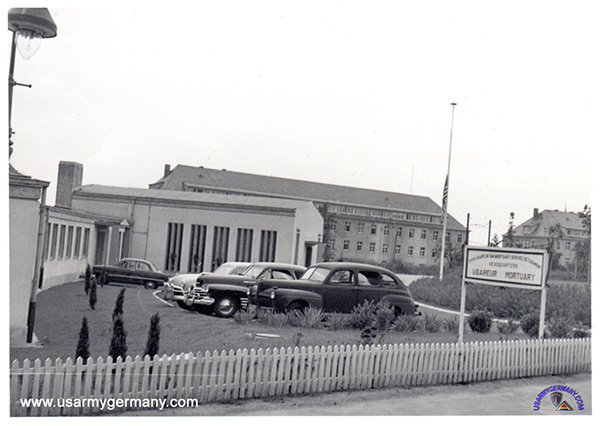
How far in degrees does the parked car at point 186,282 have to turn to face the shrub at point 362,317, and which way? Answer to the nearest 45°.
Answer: approximately 90° to its left

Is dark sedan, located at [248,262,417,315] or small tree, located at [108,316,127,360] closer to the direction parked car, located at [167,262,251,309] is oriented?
the small tree

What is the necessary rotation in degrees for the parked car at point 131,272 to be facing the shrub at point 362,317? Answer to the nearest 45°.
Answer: approximately 135° to its left

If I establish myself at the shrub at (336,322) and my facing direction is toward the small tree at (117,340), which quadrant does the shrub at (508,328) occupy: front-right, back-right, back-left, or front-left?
back-left

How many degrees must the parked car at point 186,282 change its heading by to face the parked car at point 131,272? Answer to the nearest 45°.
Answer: approximately 90° to its right

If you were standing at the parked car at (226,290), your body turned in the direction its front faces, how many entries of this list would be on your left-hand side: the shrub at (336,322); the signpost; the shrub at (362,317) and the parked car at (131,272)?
3

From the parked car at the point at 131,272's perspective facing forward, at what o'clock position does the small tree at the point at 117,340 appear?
The small tree is roughly at 9 o'clock from the parked car.

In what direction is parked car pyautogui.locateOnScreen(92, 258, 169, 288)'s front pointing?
to the viewer's left

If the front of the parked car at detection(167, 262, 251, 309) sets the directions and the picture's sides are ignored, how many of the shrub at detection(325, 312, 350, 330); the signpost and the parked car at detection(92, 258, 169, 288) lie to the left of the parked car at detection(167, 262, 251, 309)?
2

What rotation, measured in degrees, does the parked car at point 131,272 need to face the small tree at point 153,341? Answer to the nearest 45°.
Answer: approximately 90° to its left

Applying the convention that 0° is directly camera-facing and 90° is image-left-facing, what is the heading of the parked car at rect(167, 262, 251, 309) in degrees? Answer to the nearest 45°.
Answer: approximately 45°

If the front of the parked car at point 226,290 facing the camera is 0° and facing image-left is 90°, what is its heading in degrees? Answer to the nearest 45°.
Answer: approximately 45°
